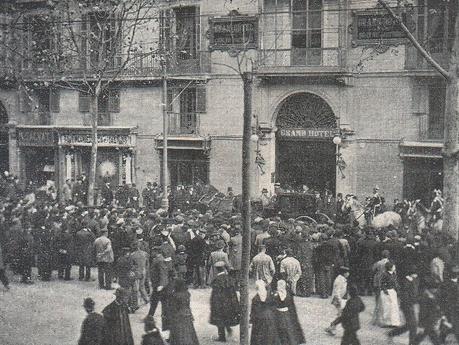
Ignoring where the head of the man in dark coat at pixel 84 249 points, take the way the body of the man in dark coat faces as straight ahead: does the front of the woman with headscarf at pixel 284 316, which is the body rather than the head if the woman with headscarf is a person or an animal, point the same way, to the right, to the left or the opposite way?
the same way

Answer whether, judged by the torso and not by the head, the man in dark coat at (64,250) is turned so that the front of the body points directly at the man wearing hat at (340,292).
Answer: no

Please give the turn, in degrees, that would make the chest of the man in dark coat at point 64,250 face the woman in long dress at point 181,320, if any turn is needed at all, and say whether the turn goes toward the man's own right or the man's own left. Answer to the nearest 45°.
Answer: approximately 180°

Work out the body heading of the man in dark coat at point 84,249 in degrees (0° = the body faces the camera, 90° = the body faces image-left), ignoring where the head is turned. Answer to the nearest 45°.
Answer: approximately 180°

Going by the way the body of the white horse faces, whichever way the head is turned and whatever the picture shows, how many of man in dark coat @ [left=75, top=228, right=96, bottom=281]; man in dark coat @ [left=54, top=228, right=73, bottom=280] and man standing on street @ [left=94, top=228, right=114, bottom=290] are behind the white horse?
0

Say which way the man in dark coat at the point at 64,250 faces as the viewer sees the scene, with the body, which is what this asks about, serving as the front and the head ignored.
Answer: away from the camera

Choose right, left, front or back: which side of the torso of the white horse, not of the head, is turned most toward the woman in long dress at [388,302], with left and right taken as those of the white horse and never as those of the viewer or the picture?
left

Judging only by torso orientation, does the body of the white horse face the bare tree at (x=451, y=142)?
no

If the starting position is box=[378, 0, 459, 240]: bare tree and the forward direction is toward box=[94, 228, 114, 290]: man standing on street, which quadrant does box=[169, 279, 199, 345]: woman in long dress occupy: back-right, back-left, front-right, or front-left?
front-left

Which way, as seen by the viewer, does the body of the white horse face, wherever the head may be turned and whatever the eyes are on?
to the viewer's left

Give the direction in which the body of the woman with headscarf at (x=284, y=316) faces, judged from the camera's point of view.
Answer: away from the camera

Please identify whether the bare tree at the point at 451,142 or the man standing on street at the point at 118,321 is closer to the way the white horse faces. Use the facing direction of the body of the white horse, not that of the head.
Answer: the man standing on street

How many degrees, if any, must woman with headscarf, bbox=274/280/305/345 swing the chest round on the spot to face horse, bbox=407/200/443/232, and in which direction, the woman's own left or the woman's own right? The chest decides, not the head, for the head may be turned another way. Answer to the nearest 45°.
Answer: approximately 45° to the woman's own right

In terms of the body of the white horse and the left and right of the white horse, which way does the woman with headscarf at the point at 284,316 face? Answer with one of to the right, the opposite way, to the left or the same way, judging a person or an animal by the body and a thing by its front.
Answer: to the right

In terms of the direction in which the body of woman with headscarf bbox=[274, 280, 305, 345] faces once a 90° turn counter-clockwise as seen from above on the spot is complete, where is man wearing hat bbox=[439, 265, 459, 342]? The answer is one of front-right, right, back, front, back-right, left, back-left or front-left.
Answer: back

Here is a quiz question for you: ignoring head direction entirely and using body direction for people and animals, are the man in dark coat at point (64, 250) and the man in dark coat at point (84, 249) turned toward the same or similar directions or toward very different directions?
same or similar directions
